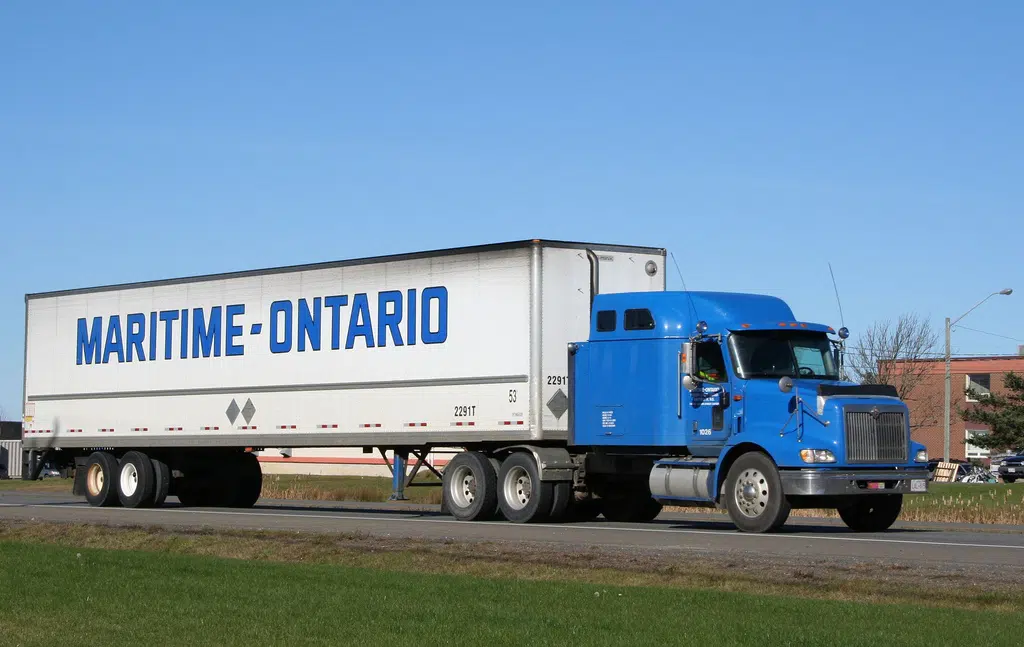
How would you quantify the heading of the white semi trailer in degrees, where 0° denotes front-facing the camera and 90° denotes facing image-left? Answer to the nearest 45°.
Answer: approximately 315°
